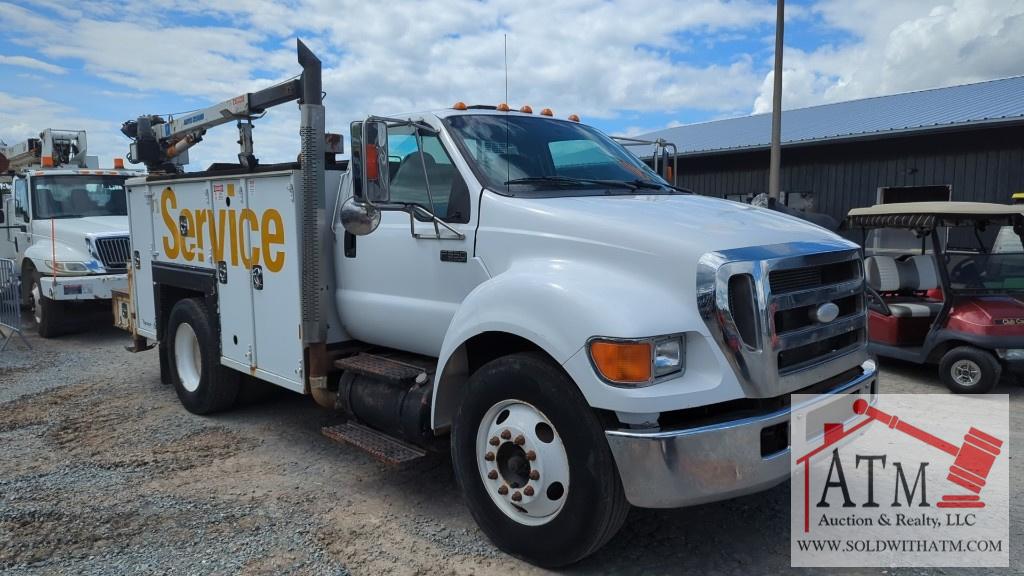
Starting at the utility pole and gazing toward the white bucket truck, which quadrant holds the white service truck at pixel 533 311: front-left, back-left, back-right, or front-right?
front-left

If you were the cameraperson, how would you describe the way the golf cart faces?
facing the viewer and to the right of the viewer

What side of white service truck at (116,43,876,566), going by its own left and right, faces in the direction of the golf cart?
left

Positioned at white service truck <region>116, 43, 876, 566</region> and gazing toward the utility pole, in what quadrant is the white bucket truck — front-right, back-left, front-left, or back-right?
front-left

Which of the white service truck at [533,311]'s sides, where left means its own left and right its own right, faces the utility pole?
left

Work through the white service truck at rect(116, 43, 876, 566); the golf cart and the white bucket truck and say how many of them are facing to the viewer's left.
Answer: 0

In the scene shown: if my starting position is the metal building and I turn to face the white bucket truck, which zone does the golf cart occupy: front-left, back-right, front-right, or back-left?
front-left

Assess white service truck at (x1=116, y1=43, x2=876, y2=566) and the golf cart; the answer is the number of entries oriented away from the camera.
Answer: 0

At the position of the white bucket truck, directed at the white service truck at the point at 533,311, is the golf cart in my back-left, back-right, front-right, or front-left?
front-left
